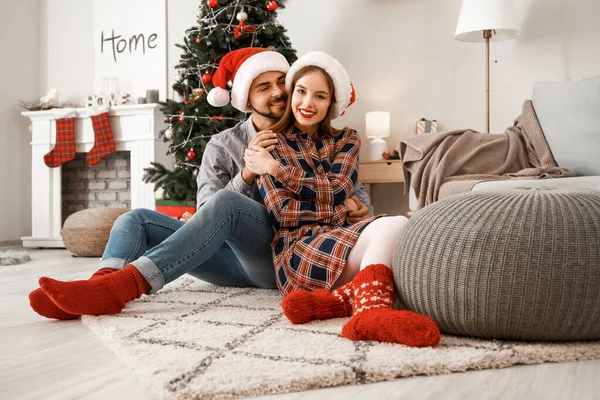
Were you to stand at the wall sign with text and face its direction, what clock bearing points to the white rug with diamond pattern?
The white rug with diamond pattern is roughly at 12 o'clock from the wall sign with text.

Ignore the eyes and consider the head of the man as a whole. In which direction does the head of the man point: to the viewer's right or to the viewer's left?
to the viewer's right

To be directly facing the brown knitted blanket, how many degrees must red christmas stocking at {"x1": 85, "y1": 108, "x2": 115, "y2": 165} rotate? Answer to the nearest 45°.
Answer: approximately 135° to its left

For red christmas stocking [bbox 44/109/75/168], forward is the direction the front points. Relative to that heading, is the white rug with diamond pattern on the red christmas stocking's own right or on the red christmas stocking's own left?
on the red christmas stocking's own left
